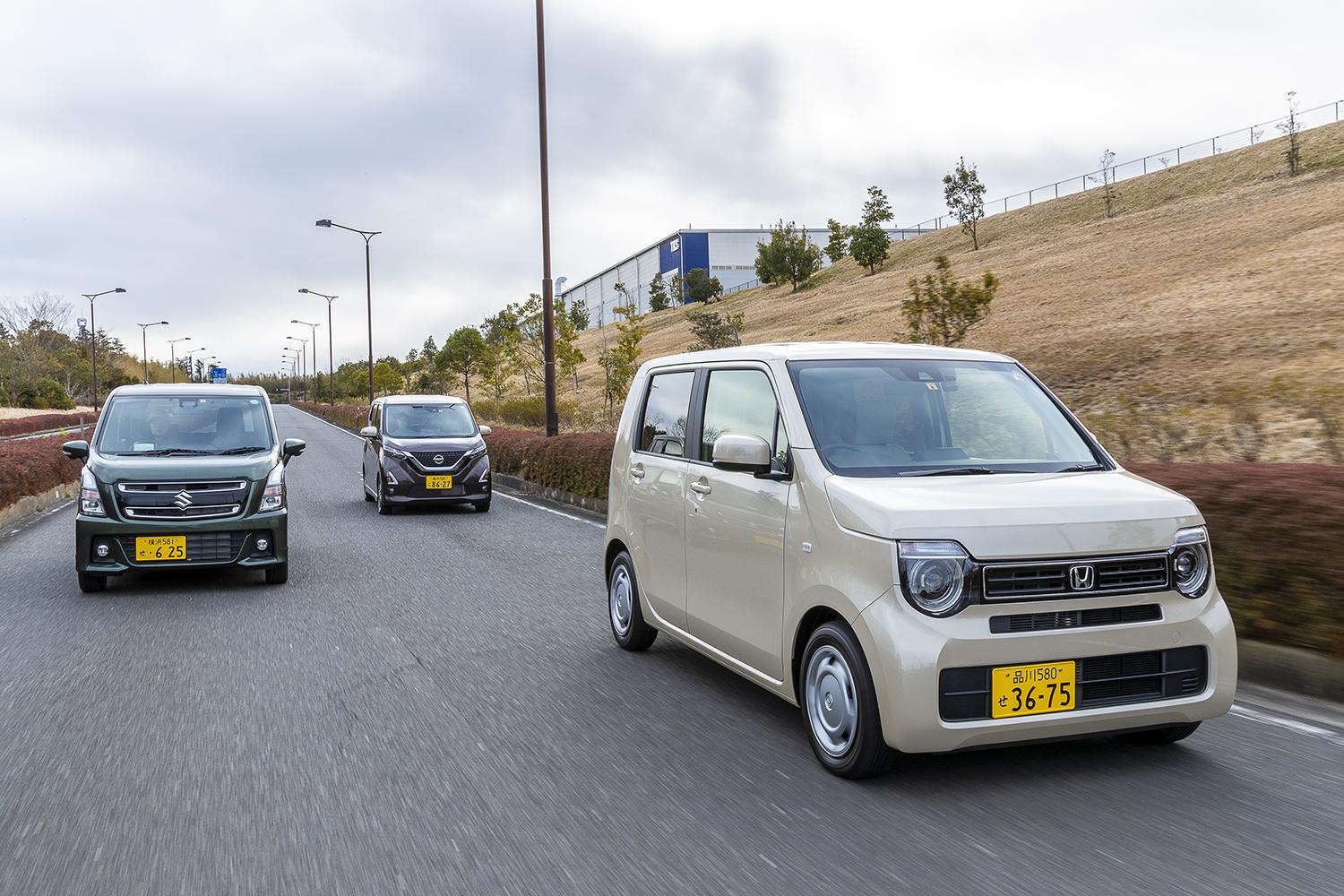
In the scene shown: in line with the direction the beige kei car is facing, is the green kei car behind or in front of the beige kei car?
behind

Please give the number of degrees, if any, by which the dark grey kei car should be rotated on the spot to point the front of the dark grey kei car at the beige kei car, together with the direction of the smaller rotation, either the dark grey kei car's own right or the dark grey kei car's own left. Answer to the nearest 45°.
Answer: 0° — it already faces it

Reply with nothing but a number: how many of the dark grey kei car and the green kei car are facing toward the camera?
2

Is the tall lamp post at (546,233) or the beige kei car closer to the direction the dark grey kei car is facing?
the beige kei car

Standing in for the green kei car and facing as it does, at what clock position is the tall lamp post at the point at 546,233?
The tall lamp post is roughly at 7 o'clock from the green kei car.

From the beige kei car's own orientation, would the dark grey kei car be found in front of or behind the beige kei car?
behind

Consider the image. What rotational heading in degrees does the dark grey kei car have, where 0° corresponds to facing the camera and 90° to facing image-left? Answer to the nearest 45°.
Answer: approximately 0°

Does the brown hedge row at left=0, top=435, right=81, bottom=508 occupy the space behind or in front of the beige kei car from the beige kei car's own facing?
behind

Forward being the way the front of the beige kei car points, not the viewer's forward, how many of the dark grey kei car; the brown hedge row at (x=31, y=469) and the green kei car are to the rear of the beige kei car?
3

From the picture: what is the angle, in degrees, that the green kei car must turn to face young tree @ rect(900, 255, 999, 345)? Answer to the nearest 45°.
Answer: approximately 135° to its left

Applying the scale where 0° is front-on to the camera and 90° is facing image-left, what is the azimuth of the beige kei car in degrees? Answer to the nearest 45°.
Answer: approximately 315°

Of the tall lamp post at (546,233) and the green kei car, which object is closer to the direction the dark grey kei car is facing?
the green kei car
